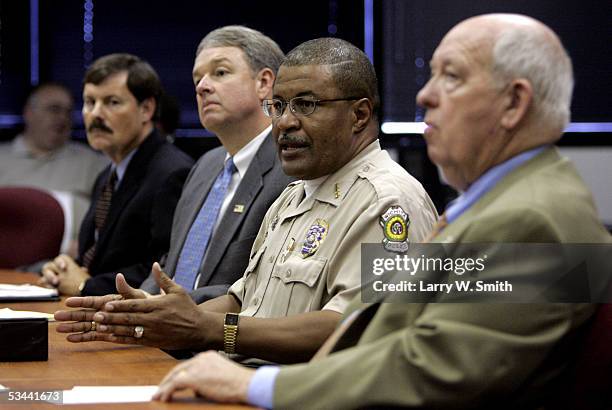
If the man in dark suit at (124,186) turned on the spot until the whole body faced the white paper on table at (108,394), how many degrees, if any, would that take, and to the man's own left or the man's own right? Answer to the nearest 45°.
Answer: approximately 45° to the man's own left

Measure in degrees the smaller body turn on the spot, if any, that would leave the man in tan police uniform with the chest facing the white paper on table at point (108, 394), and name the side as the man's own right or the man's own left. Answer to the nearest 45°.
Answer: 0° — they already face it

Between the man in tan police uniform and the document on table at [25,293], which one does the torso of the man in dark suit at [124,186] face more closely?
the document on table

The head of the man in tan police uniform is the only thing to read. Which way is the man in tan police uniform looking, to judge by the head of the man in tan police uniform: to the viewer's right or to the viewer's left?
to the viewer's left

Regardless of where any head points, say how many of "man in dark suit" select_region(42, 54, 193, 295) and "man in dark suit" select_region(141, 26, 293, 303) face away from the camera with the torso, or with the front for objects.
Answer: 0

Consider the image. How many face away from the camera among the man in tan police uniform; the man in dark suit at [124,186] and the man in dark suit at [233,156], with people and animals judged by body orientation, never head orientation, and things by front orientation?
0

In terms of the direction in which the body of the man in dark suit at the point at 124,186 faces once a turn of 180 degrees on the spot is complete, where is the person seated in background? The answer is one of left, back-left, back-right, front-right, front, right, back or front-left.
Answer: front-left

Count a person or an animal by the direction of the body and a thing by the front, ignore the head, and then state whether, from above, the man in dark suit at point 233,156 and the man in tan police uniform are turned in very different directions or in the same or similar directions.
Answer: same or similar directions

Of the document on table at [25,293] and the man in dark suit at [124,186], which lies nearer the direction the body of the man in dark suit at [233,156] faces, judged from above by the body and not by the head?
the document on table

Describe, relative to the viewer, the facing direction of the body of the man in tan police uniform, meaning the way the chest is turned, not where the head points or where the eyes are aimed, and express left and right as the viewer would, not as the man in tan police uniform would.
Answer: facing the viewer and to the left of the viewer

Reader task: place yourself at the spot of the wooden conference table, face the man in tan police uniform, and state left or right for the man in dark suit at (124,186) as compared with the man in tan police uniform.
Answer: left

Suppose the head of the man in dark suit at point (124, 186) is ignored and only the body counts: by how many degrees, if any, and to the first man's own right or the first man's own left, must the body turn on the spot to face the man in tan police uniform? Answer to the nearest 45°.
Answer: approximately 45° to the first man's own left

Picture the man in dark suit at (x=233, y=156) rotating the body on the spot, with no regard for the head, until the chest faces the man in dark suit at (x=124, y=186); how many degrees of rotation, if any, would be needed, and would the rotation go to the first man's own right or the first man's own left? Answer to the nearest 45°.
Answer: approximately 90° to the first man's own right

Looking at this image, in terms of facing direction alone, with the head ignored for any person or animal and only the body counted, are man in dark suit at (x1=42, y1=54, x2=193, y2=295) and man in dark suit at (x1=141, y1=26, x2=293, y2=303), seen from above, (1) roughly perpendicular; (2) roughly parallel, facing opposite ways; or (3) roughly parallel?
roughly parallel

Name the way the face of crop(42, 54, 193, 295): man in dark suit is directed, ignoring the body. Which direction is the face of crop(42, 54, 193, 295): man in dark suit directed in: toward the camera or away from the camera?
toward the camera
